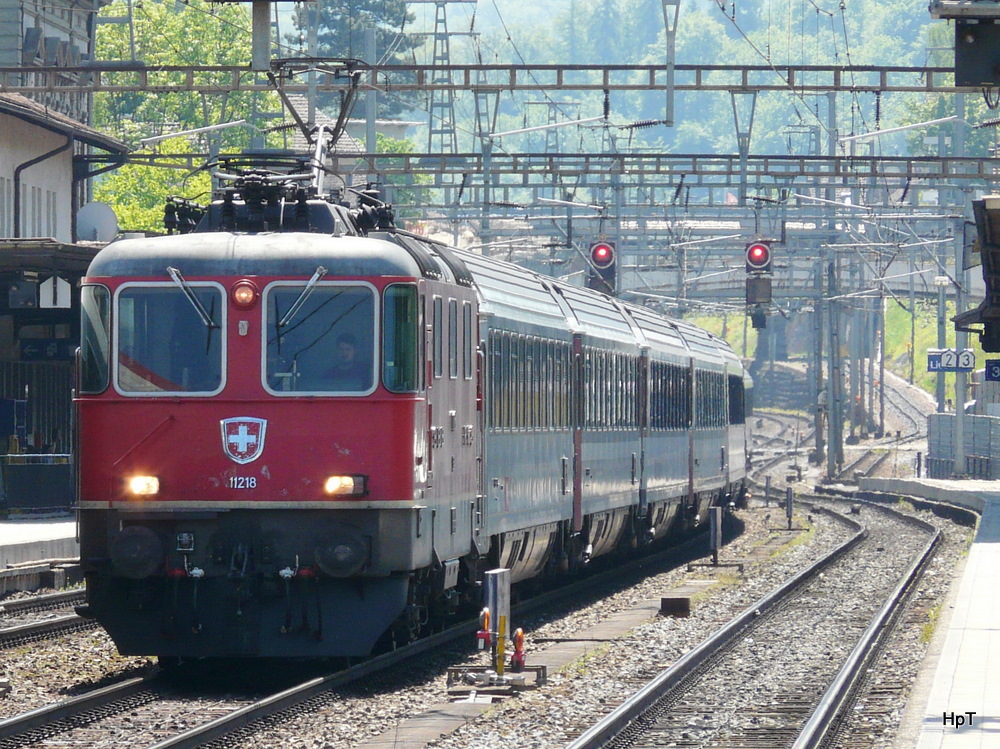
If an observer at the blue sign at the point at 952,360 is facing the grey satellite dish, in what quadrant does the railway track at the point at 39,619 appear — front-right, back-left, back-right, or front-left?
front-left

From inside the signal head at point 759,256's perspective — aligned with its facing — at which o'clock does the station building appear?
The station building is roughly at 12 o'clock from the signal head.

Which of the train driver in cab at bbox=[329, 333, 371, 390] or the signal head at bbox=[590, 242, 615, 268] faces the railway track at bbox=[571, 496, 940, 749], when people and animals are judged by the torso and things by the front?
the signal head

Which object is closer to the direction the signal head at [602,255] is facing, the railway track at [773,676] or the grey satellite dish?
the railway track

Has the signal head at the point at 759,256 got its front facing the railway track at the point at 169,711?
yes

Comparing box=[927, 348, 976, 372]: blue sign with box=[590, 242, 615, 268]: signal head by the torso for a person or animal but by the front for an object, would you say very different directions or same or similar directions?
same or similar directions

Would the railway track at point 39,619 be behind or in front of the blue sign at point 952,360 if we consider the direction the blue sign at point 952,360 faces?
in front

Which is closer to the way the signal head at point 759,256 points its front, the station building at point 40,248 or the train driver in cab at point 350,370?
the train driver in cab

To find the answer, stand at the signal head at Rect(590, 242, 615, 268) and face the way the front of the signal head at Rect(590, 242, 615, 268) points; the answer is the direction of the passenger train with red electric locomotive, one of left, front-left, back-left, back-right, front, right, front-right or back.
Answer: front

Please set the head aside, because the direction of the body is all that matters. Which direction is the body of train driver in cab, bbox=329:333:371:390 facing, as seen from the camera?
toward the camera

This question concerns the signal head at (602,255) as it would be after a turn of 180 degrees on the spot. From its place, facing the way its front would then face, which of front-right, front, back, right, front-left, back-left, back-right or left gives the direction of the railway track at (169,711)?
back

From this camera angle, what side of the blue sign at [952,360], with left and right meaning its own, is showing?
front

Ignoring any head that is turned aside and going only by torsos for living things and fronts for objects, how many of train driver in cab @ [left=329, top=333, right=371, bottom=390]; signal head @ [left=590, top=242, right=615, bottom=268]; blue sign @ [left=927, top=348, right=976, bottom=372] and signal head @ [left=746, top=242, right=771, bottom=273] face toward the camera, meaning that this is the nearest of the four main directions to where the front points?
4

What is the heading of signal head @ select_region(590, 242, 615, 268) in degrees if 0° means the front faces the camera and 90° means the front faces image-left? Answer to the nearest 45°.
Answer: approximately 0°

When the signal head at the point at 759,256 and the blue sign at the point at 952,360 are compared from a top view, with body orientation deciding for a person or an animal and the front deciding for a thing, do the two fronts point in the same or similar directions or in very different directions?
same or similar directions

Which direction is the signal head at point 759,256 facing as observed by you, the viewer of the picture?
facing the viewer
